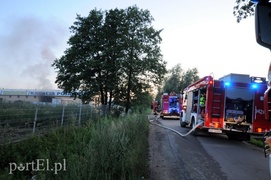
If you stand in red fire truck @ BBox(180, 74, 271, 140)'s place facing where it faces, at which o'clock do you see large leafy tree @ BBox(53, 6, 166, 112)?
The large leafy tree is roughly at 12 o'clock from the red fire truck.

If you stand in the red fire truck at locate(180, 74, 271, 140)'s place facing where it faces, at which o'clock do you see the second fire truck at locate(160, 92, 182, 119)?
The second fire truck is roughly at 1 o'clock from the red fire truck.

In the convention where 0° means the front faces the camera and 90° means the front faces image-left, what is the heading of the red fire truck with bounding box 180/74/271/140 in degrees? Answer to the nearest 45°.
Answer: approximately 135°
